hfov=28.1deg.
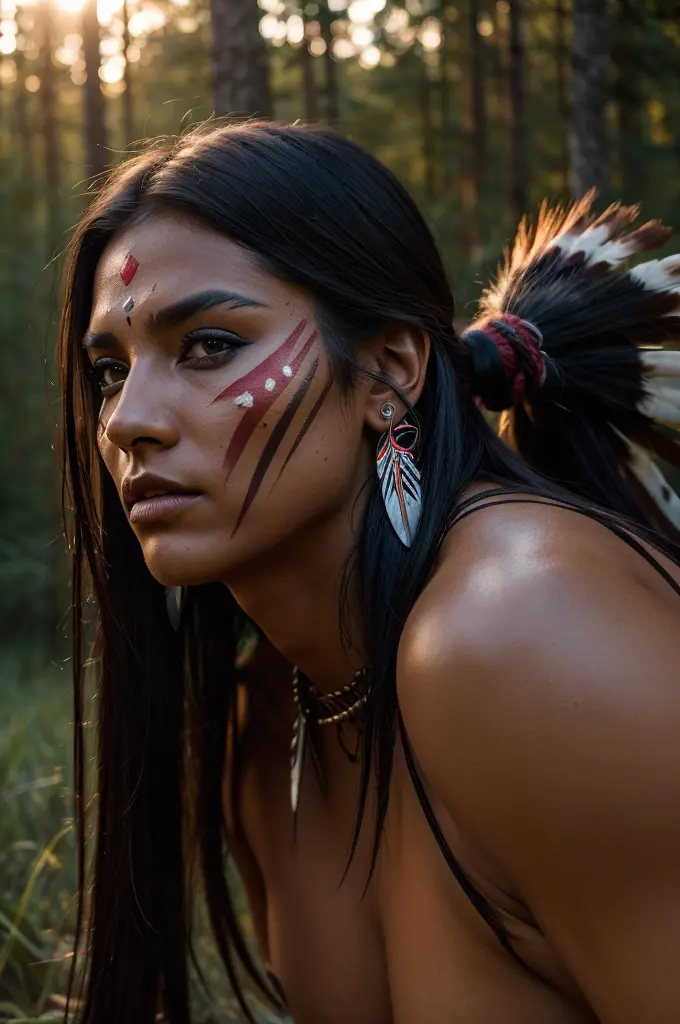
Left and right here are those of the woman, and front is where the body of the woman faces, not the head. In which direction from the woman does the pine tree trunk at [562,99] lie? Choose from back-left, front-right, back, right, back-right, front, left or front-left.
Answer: back-right

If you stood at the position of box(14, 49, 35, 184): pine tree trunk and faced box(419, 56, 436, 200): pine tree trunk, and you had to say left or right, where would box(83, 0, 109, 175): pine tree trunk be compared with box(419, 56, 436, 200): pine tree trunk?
right

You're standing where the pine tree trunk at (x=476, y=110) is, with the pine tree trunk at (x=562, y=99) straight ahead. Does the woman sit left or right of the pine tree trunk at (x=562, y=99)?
right

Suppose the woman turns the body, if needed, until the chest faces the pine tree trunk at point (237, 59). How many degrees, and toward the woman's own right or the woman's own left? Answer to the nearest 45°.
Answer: approximately 135° to the woman's own right

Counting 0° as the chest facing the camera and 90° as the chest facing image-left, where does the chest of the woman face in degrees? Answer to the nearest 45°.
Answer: approximately 45°

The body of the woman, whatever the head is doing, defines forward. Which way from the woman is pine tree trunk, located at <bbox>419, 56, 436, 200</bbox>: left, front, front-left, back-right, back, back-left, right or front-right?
back-right

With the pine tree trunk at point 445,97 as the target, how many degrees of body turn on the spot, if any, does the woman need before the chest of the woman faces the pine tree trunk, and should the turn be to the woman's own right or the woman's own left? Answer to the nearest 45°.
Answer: approximately 135° to the woman's own right

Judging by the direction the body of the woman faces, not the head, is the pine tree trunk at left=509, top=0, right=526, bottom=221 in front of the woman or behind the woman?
behind

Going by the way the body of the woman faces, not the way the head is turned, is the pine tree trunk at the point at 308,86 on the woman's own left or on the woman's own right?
on the woman's own right
